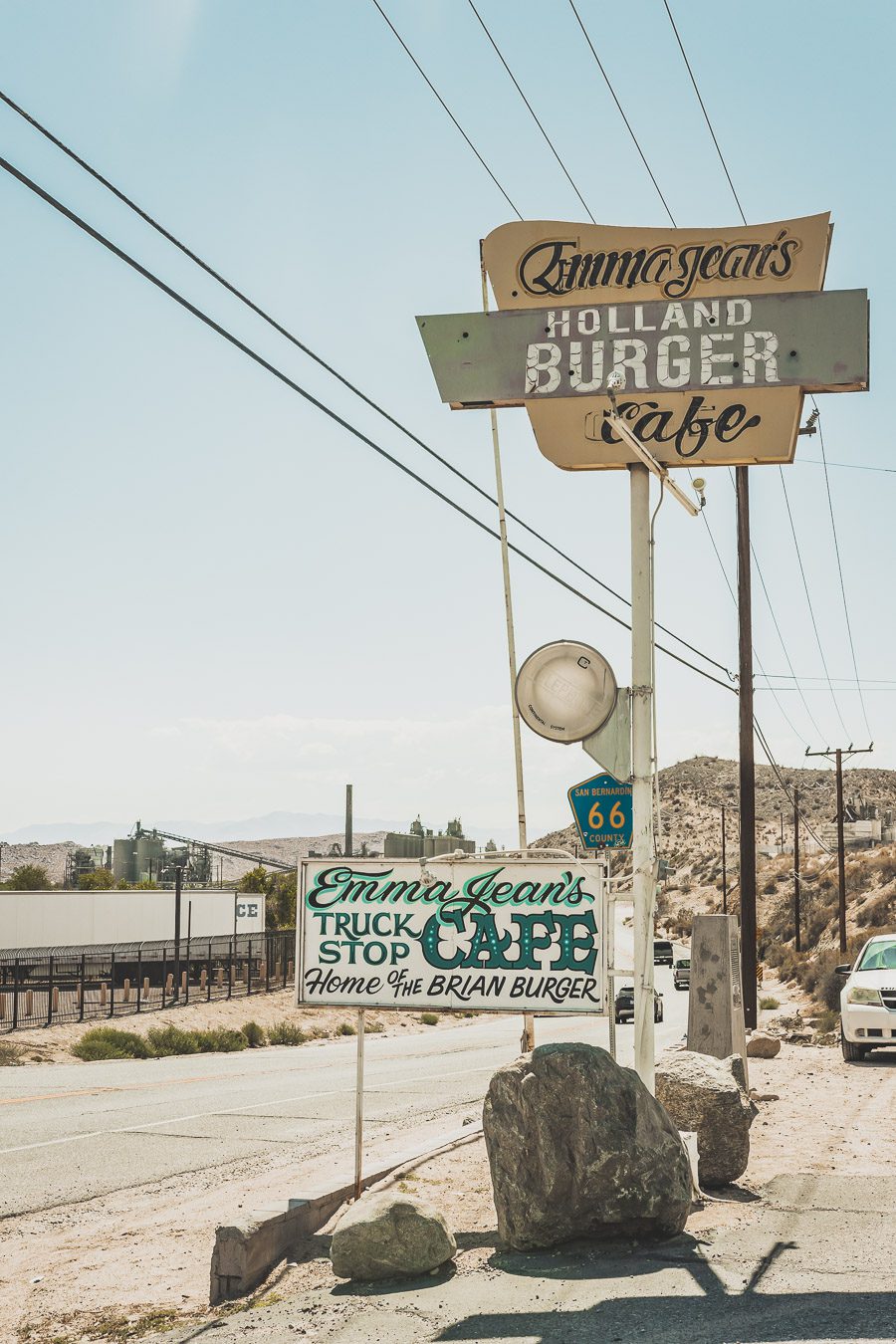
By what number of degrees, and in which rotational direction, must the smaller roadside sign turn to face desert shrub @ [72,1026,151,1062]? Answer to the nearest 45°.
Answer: approximately 135° to its right

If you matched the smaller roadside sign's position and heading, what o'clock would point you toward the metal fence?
The metal fence is roughly at 5 o'clock from the smaller roadside sign.

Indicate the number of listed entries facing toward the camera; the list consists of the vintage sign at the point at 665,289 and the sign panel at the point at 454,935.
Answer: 2

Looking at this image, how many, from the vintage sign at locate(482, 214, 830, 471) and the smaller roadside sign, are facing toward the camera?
2

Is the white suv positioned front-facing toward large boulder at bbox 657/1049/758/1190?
yes
